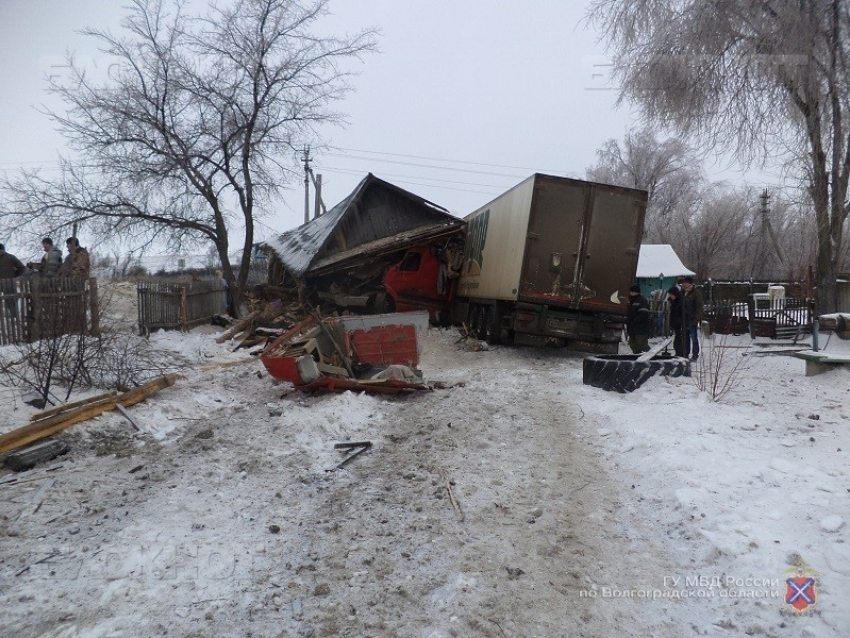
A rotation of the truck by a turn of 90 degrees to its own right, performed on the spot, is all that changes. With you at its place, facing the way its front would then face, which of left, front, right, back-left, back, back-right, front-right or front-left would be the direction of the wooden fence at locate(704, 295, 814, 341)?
front

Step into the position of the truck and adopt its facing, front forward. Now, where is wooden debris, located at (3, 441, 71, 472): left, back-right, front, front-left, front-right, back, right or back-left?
left

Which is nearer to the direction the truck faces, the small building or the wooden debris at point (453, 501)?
the small building

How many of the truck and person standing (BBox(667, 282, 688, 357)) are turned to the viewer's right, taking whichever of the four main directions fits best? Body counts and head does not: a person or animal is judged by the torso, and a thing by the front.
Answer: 0

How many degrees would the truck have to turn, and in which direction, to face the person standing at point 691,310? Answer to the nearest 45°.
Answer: approximately 135° to its right

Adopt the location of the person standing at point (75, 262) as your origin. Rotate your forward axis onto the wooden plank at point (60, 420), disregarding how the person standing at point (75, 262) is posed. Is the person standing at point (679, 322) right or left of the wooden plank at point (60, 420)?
left

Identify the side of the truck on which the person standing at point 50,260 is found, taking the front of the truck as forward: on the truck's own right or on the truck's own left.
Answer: on the truck's own left

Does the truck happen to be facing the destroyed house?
yes

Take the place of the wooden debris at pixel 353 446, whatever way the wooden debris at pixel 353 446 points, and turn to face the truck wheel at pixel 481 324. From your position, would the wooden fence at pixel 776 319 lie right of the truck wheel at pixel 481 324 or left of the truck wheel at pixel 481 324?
right

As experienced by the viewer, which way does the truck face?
facing away from the viewer and to the left of the viewer
